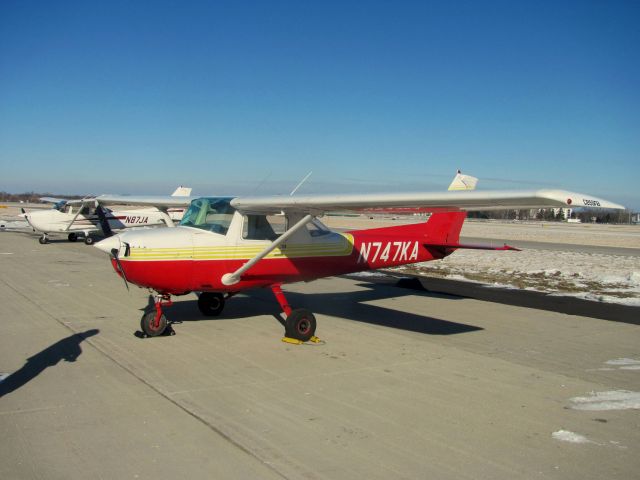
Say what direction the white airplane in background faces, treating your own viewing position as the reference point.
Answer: facing to the left of the viewer

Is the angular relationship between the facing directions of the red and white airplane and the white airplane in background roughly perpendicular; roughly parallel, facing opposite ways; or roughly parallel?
roughly parallel

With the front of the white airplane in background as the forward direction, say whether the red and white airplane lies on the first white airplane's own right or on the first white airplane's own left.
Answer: on the first white airplane's own left

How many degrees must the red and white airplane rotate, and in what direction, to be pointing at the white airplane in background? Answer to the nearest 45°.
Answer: approximately 90° to its right

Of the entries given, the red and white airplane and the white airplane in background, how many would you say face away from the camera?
0

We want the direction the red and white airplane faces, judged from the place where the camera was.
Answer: facing the viewer and to the left of the viewer
